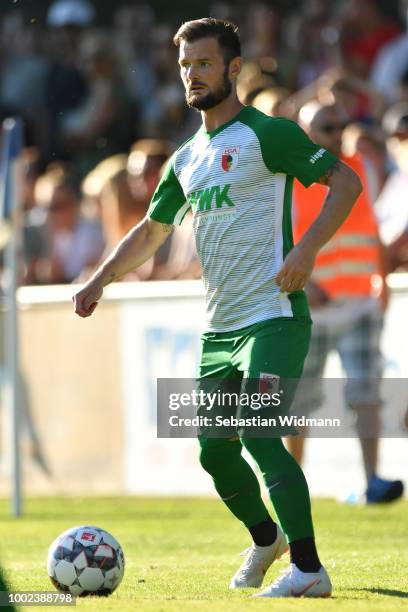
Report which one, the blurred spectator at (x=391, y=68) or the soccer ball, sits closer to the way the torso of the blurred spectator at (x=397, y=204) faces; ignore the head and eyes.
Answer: the soccer ball

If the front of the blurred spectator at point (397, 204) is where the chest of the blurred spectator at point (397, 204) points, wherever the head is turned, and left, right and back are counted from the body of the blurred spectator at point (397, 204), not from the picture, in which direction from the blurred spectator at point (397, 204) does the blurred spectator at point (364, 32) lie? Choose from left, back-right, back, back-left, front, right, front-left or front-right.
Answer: back

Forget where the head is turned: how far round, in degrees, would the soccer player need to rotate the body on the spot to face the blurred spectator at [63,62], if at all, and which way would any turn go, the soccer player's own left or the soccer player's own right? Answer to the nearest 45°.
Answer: approximately 135° to the soccer player's own right

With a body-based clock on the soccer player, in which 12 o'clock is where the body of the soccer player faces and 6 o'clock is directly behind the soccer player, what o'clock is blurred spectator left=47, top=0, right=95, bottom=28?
The blurred spectator is roughly at 4 o'clock from the soccer player.

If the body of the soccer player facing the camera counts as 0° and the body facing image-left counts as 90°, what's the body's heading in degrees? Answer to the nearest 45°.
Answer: approximately 45°

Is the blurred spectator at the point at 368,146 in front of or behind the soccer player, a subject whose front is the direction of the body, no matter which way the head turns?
behind

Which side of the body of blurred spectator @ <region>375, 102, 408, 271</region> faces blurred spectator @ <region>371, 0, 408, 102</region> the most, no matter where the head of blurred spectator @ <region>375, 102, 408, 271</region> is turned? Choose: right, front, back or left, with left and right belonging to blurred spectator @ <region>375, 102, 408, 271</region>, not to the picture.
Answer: back

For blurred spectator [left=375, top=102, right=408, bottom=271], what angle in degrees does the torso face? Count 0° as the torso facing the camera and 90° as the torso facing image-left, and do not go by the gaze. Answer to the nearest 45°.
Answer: approximately 0°

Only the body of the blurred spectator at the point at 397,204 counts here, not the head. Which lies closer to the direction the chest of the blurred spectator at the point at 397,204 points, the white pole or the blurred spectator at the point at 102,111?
the white pole

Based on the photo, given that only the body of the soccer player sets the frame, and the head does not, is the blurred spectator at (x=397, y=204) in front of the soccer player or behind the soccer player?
behind
